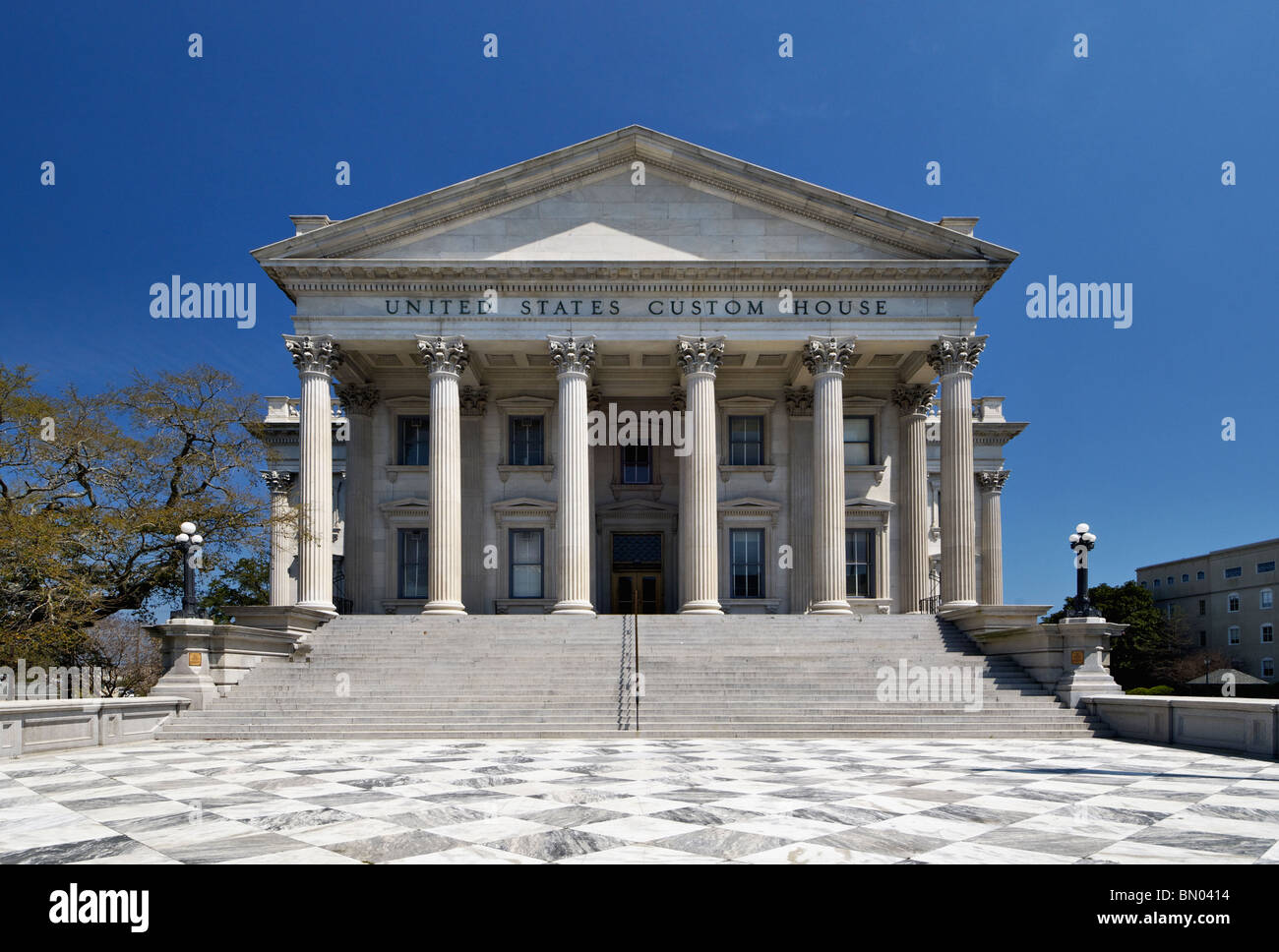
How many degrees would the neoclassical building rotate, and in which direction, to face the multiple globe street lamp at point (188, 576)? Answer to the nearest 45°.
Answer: approximately 45° to its right

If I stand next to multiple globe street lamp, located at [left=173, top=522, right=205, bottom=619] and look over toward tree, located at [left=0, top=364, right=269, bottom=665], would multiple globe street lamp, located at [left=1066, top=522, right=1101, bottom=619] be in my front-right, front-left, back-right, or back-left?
back-right

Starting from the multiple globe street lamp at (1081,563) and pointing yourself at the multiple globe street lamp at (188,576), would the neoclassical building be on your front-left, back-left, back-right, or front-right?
front-right

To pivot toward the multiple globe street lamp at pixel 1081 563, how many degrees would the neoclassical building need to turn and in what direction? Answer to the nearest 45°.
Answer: approximately 45° to its left

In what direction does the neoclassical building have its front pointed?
toward the camera

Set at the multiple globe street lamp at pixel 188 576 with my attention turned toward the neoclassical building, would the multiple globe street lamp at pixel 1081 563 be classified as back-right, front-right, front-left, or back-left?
front-right

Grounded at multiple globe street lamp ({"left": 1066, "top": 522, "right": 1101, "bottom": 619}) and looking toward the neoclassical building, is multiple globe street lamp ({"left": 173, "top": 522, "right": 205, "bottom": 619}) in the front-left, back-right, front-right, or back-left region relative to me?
front-left
